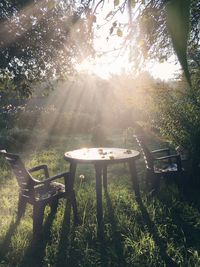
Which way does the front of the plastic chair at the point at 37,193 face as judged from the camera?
facing away from the viewer and to the right of the viewer
